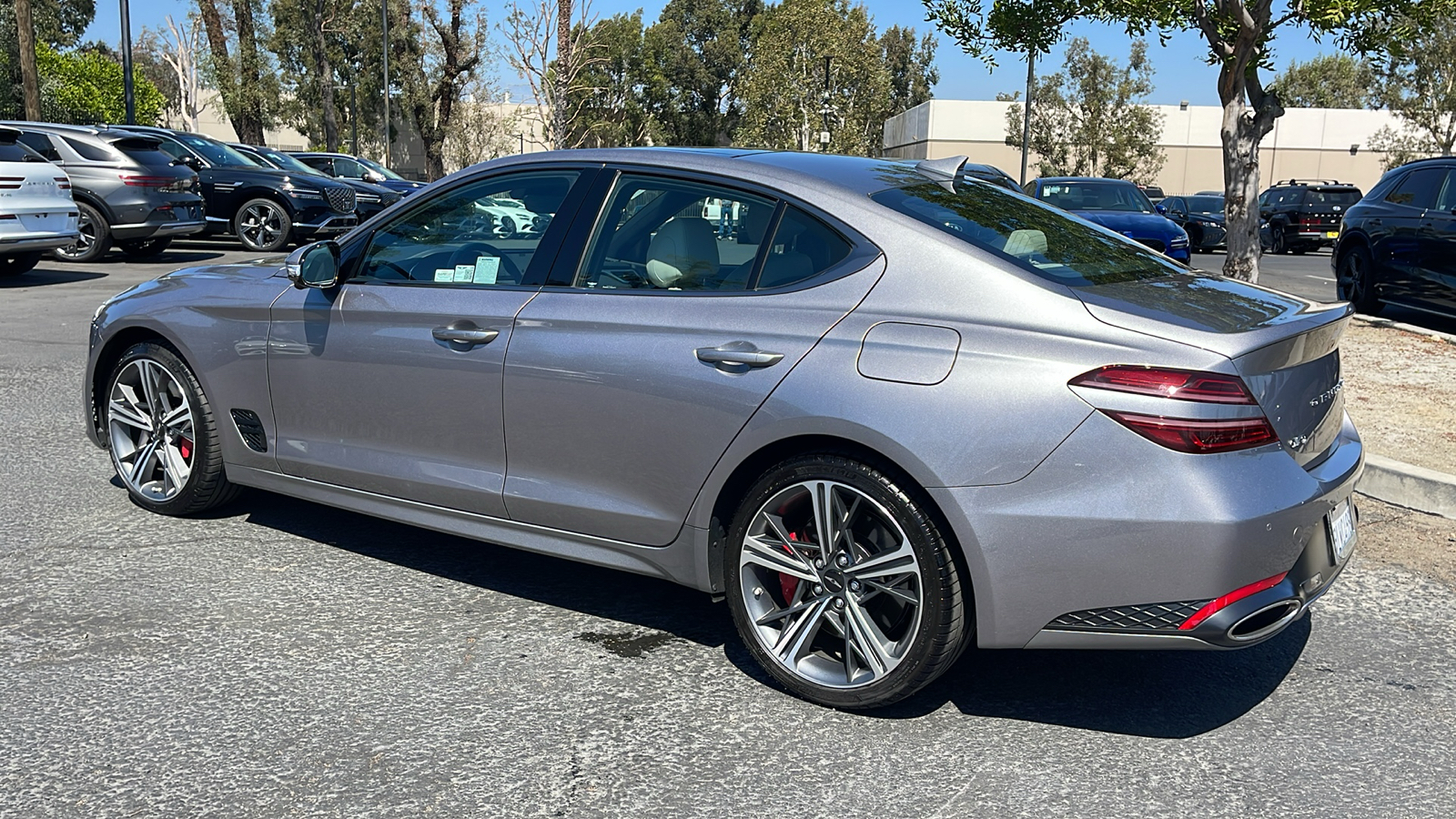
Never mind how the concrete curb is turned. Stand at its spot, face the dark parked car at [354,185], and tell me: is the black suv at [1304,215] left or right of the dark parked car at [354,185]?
right

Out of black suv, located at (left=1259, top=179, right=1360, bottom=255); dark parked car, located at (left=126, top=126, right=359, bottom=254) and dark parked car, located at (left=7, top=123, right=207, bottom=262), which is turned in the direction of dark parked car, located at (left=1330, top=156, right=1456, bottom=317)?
dark parked car, located at (left=126, top=126, right=359, bottom=254)

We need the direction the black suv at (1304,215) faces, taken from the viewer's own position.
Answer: facing away from the viewer and to the left of the viewer

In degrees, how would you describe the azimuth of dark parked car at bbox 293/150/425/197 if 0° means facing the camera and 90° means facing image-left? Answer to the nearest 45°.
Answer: approximately 315°

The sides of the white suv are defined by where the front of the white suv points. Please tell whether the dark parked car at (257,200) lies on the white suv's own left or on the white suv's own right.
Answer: on the white suv's own right

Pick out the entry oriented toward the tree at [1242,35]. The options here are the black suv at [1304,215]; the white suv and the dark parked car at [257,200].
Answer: the dark parked car

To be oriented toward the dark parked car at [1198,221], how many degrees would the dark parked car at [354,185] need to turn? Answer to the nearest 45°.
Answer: approximately 45° to its left

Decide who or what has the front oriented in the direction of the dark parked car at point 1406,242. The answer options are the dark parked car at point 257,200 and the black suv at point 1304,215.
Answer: the dark parked car at point 257,200

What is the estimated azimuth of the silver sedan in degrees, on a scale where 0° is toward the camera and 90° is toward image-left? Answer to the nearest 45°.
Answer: approximately 135°

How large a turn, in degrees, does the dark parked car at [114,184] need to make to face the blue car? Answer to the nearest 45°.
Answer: approximately 135° to its right

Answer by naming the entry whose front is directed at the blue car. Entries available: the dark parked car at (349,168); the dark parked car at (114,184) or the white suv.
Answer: the dark parked car at (349,168)

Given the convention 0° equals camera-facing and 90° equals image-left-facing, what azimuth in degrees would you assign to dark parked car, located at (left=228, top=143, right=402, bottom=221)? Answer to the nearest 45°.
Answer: approximately 315°

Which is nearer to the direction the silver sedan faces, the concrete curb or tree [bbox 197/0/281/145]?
the tree
